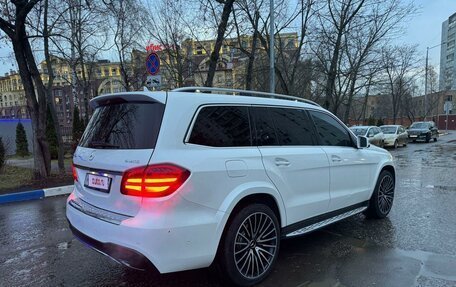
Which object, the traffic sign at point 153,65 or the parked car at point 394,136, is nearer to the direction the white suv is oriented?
the parked car

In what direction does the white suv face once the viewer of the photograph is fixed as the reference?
facing away from the viewer and to the right of the viewer

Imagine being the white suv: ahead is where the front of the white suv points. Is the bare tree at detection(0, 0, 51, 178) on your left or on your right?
on your left

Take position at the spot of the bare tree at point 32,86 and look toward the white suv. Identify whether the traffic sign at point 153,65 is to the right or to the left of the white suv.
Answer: left

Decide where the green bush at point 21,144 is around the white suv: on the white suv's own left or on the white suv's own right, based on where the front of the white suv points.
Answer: on the white suv's own left

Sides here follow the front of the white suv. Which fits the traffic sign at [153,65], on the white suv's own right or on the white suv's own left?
on the white suv's own left

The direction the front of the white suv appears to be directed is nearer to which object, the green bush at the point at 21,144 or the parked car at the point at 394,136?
the parked car

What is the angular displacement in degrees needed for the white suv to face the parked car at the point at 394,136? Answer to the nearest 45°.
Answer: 0° — it already faces it
